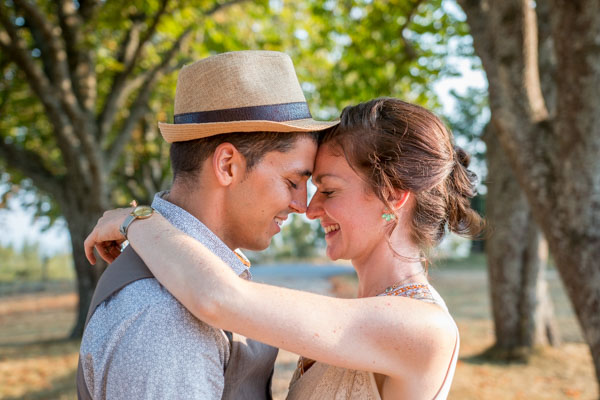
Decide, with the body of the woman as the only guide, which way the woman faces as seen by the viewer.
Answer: to the viewer's left

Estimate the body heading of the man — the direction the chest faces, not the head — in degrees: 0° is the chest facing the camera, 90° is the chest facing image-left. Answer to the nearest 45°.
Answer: approximately 270°

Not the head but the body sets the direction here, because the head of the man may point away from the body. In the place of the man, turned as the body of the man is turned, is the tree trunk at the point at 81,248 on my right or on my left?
on my left

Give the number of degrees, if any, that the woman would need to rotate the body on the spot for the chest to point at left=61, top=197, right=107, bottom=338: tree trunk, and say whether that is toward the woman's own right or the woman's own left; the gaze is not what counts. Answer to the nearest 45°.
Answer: approximately 45° to the woman's own right

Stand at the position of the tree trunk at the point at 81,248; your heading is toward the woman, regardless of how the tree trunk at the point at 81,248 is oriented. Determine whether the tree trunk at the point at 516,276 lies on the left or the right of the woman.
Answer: left

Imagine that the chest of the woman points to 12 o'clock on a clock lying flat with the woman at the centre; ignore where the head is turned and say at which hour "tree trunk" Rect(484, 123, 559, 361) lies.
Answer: The tree trunk is roughly at 4 o'clock from the woman.

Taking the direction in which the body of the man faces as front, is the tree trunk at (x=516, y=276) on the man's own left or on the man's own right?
on the man's own left

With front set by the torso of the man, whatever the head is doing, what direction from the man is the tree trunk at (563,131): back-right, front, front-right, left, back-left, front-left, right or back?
front-left

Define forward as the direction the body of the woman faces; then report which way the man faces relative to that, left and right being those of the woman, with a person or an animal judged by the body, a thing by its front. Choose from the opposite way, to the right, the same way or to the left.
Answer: the opposite way
